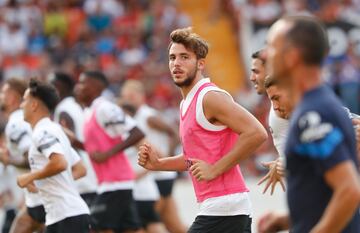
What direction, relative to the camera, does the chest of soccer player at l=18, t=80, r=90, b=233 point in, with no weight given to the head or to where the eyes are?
to the viewer's left

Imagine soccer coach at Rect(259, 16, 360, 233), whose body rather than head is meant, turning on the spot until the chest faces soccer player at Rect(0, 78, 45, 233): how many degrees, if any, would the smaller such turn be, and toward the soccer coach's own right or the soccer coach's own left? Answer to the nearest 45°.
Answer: approximately 45° to the soccer coach's own right

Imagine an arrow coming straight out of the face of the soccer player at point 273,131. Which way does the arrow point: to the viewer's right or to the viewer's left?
to the viewer's left

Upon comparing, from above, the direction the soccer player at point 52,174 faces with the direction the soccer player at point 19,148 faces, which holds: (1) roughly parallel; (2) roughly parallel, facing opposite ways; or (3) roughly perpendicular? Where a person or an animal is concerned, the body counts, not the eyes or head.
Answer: roughly parallel

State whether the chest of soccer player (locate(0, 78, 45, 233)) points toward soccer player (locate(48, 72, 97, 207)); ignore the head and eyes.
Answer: no

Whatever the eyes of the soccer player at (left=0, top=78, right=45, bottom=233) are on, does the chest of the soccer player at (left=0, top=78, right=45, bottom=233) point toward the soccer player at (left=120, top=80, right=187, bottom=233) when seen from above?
no

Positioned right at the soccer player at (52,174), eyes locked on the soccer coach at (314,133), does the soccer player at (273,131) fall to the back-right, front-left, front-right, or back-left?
front-left

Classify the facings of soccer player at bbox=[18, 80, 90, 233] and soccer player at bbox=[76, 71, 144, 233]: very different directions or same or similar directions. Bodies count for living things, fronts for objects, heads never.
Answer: same or similar directions

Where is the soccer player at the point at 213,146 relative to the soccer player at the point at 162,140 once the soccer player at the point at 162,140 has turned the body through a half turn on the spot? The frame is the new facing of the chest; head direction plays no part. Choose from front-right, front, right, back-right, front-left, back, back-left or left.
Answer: right

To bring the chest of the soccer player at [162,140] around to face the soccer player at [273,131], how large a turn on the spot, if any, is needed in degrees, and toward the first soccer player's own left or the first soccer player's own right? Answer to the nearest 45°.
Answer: approximately 90° to the first soccer player's own left

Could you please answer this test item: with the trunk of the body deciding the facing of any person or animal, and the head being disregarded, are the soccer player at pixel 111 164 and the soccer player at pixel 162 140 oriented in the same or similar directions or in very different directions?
same or similar directions

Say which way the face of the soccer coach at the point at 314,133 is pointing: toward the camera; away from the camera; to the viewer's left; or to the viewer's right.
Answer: to the viewer's left

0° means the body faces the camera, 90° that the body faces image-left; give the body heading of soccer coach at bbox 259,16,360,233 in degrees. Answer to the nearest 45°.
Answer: approximately 90°

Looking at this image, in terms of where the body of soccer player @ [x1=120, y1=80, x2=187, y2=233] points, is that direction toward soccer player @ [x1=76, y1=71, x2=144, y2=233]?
no
